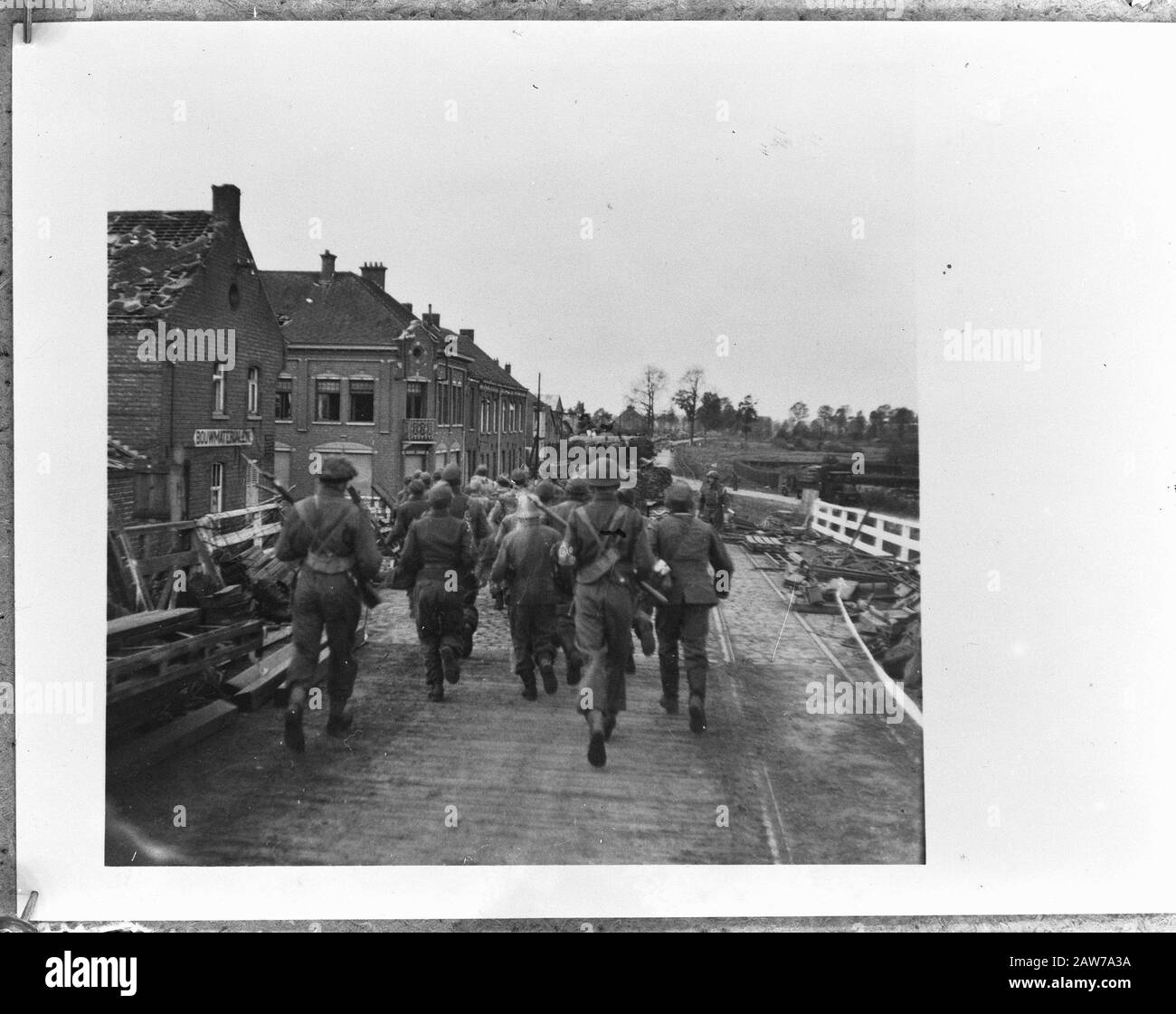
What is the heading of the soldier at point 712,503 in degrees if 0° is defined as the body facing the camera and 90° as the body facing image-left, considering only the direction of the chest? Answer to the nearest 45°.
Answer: approximately 0°
